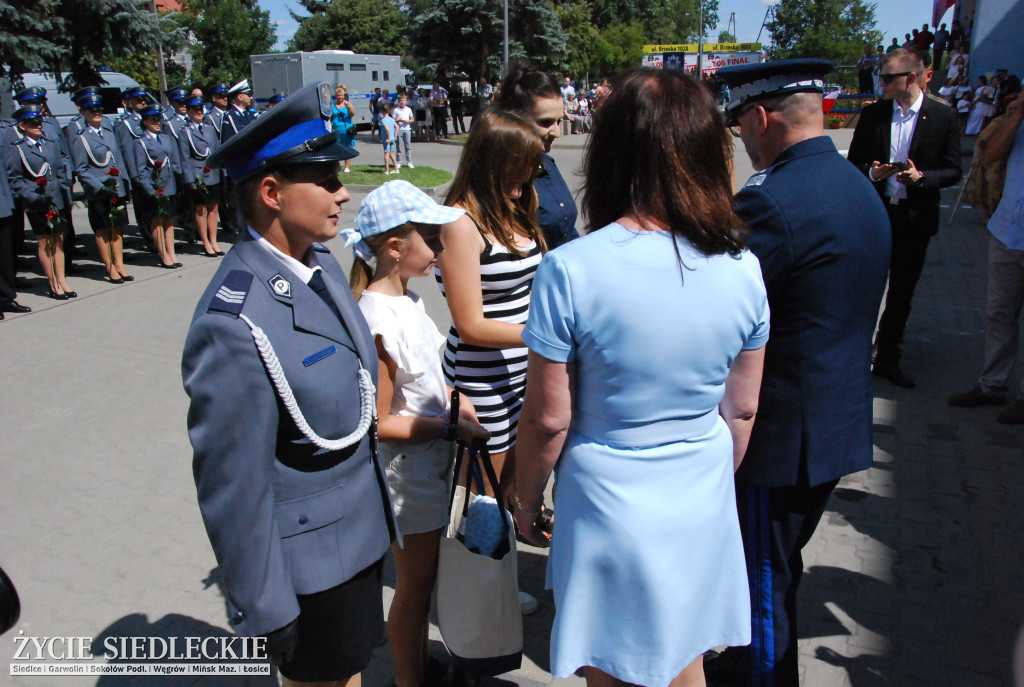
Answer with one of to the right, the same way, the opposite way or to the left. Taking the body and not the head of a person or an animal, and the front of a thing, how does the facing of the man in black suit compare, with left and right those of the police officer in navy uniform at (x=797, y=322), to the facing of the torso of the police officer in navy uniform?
to the left

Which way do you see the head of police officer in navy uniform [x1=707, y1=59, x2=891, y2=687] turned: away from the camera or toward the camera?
away from the camera

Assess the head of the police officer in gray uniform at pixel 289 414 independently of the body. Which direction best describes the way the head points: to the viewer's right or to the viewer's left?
to the viewer's right

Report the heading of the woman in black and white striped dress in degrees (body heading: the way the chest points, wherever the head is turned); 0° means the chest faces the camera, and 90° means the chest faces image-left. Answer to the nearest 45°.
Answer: approximately 315°

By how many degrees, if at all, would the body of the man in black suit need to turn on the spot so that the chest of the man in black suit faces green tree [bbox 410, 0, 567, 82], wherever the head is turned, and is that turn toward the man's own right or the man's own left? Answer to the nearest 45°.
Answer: approximately 90° to the man's own right

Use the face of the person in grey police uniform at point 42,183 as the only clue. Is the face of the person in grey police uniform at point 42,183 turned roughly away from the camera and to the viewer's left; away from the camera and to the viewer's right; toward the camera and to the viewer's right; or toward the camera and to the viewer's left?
toward the camera and to the viewer's right

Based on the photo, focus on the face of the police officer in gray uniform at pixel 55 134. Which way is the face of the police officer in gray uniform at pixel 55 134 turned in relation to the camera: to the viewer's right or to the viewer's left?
to the viewer's right

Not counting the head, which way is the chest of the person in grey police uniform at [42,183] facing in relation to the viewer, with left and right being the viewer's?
facing the viewer and to the right of the viewer

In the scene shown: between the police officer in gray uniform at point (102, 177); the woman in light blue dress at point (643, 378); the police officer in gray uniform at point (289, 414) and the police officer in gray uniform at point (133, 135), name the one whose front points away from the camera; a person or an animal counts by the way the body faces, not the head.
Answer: the woman in light blue dress

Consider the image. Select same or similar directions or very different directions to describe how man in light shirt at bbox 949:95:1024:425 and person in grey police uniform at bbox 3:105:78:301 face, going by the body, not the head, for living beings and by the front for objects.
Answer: very different directions

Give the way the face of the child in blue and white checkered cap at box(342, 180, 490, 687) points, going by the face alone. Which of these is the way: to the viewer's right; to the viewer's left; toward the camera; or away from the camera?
to the viewer's right

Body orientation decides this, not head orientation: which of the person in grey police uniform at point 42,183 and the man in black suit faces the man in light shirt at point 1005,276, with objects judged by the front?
the person in grey police uniform

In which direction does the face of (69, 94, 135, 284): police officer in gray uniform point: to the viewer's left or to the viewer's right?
to the viewer's right

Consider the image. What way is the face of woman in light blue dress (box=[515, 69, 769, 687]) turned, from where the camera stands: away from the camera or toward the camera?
away from the camera

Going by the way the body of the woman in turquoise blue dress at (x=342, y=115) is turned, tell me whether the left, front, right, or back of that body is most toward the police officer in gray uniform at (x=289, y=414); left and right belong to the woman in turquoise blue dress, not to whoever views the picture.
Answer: front

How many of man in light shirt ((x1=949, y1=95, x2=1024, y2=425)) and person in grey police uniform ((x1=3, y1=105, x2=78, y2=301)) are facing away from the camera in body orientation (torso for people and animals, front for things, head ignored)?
0
